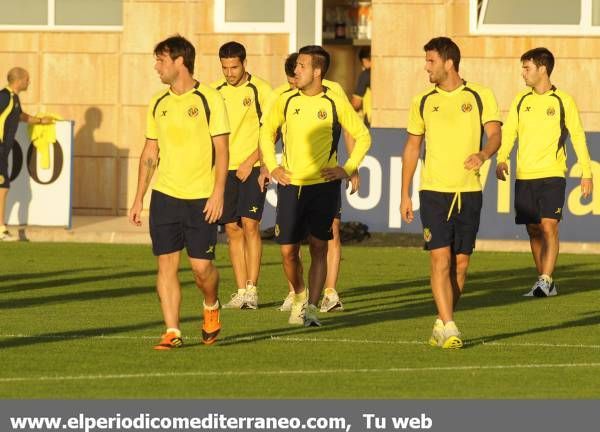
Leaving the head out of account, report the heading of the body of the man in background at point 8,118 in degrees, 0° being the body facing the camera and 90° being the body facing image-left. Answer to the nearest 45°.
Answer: approximately 270°

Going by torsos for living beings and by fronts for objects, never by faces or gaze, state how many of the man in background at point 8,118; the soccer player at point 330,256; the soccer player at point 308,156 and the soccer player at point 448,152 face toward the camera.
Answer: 3

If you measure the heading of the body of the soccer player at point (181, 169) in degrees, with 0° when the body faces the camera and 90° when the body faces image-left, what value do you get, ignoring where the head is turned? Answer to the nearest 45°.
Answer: approximately 45°

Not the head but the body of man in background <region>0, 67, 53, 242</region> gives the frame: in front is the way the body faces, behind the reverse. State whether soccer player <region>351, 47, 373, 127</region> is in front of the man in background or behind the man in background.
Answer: in front

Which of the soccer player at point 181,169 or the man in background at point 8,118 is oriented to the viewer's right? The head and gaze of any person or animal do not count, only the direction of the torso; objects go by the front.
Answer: the man in background

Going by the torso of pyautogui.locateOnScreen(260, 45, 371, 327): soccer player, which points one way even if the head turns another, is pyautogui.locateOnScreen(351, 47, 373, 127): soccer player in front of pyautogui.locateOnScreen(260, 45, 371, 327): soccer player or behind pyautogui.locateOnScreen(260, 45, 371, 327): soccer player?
behind

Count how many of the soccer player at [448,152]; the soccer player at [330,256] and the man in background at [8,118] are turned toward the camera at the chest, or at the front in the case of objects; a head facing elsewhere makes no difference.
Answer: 2

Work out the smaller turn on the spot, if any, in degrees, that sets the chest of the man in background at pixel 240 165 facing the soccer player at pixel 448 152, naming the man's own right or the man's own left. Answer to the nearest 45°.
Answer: approximately 90° to the man's own left
